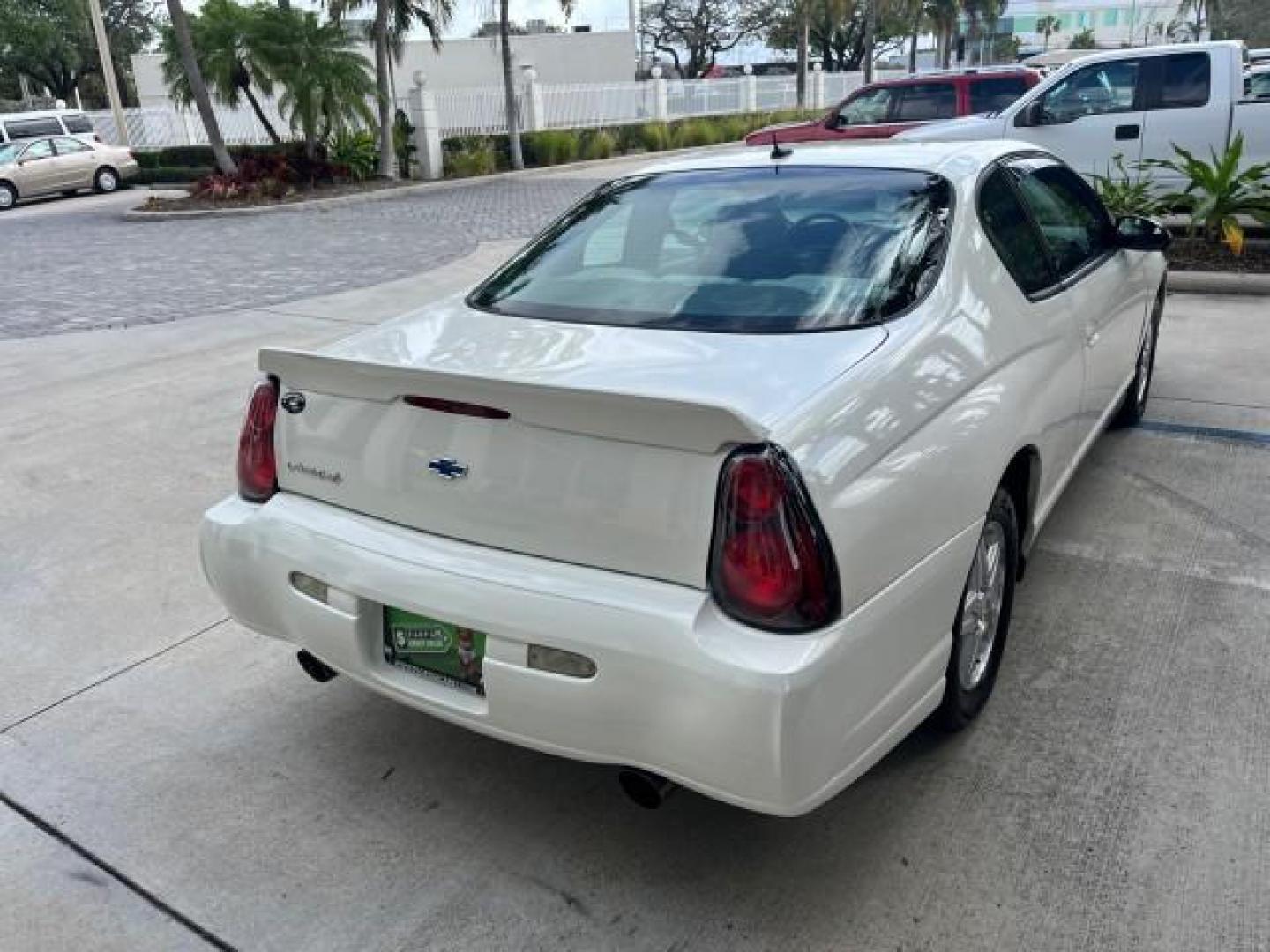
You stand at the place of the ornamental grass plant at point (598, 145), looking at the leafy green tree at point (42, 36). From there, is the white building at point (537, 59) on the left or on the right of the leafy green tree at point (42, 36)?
right

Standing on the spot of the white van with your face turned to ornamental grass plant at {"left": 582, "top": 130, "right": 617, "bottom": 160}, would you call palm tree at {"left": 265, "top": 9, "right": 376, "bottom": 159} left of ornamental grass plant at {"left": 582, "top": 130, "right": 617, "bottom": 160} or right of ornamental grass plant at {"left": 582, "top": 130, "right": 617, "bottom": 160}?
right

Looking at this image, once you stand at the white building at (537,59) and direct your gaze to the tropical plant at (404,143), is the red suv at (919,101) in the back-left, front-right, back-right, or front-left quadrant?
front-left

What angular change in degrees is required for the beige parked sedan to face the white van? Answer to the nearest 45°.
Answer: approximately 135° to its right

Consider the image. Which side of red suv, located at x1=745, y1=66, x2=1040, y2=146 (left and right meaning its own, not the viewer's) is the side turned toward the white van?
front

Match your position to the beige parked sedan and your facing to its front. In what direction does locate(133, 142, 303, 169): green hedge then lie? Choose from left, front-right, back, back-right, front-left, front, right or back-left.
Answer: back

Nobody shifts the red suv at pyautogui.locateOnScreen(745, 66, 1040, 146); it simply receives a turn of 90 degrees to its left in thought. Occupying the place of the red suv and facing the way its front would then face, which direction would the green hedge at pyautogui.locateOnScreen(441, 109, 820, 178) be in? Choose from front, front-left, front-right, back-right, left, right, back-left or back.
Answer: back-right

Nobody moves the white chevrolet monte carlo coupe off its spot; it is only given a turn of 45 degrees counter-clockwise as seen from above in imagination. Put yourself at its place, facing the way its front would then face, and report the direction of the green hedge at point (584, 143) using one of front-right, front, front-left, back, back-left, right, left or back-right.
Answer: front

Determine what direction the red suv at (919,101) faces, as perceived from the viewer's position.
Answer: facing to the left of the viewer

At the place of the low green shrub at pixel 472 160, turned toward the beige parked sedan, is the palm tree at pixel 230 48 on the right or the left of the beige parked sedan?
right

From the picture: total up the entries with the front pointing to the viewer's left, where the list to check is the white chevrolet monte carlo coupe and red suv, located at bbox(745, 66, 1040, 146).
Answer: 1

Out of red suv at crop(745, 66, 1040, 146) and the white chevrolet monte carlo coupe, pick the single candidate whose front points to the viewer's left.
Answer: the red suv

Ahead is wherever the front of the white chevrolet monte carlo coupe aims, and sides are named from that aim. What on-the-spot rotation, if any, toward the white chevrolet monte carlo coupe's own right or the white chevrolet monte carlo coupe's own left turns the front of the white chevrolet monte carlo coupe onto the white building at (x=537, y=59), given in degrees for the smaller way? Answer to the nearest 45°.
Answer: approximately 45° to the white chevrolet monte carlo coupe's own left

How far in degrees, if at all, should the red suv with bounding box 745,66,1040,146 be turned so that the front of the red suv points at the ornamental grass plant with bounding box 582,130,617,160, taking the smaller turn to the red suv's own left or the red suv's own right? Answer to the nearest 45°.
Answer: approximately 45° to the red suv's own right

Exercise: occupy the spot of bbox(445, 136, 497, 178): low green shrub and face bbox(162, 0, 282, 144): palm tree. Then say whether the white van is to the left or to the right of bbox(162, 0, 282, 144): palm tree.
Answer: right

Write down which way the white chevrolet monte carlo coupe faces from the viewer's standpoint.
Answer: facing away from the viewer and to the right of the viewer

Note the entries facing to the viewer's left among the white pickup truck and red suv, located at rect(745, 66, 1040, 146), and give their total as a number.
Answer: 2

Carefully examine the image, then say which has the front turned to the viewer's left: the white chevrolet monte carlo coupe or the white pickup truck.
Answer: the white pickup truck

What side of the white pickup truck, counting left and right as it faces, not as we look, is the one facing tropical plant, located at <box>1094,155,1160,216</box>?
left

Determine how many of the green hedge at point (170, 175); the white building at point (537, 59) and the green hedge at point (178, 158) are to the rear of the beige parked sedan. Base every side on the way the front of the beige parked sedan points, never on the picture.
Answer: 3

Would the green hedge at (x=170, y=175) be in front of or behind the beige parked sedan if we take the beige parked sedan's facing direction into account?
behind

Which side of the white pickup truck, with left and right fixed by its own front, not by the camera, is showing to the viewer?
left

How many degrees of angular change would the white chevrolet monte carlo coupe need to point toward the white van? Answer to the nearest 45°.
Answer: approximately 90° to its left
